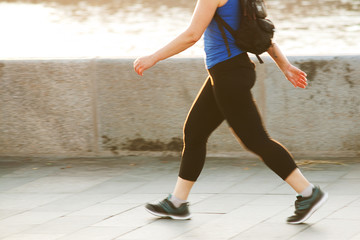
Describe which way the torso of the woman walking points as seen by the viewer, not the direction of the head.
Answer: to the viewer's left
